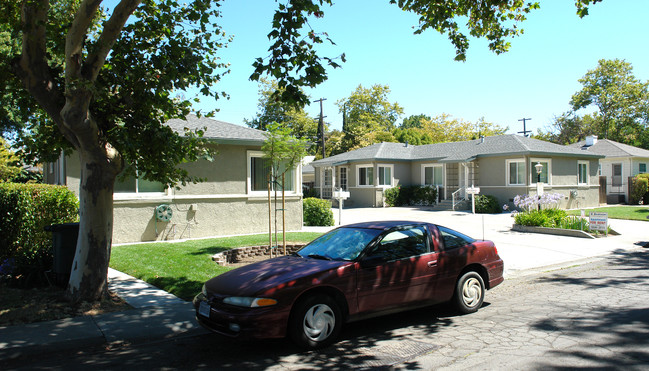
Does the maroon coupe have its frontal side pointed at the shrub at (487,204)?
no

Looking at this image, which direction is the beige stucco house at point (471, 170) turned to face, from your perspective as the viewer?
facing the viewer and to the left of the viewer

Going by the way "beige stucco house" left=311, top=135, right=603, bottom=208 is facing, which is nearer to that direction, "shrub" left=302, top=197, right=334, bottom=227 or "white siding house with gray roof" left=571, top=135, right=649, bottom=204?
the shrub

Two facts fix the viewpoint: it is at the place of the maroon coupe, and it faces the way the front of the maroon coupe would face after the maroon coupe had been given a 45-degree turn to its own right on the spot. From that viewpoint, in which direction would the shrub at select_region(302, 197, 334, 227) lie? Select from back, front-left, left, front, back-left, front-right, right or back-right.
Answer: right

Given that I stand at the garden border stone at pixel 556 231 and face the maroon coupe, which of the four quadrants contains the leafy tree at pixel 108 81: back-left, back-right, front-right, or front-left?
front-right

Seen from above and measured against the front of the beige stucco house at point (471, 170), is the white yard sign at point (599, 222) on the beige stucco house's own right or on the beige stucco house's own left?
on the beige stucco house's own left

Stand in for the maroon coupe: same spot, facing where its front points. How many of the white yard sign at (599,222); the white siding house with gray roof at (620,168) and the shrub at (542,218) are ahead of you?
0

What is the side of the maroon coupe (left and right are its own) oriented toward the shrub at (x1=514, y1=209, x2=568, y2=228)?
back

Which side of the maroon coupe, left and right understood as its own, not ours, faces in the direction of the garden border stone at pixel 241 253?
right

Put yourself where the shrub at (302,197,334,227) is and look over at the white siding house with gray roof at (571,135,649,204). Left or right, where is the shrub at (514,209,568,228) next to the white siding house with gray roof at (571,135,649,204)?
right

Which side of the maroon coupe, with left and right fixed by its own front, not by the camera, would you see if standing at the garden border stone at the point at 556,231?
back

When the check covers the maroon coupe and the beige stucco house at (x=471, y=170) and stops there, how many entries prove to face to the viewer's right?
0
